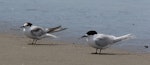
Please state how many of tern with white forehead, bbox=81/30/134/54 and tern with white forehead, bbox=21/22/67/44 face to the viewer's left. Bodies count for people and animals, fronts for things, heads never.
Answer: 2

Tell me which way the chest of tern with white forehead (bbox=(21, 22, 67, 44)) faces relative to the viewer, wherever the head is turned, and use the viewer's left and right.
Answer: facing to the left of the viewer

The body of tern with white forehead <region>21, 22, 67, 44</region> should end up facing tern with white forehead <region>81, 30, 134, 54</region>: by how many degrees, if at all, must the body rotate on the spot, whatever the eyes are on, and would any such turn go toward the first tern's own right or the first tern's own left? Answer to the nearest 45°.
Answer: approximately 135° to the first tern's own left

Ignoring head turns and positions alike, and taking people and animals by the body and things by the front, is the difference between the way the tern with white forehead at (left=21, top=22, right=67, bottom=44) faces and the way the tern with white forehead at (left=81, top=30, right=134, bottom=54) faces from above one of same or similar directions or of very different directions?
same or similar directions

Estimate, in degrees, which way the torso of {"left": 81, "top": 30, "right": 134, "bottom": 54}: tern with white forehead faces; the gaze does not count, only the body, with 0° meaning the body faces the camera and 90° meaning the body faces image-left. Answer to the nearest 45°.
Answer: approximately 90°

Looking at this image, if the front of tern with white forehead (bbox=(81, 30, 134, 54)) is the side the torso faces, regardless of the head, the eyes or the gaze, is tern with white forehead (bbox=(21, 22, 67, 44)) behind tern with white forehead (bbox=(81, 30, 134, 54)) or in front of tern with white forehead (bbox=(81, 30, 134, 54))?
in front
